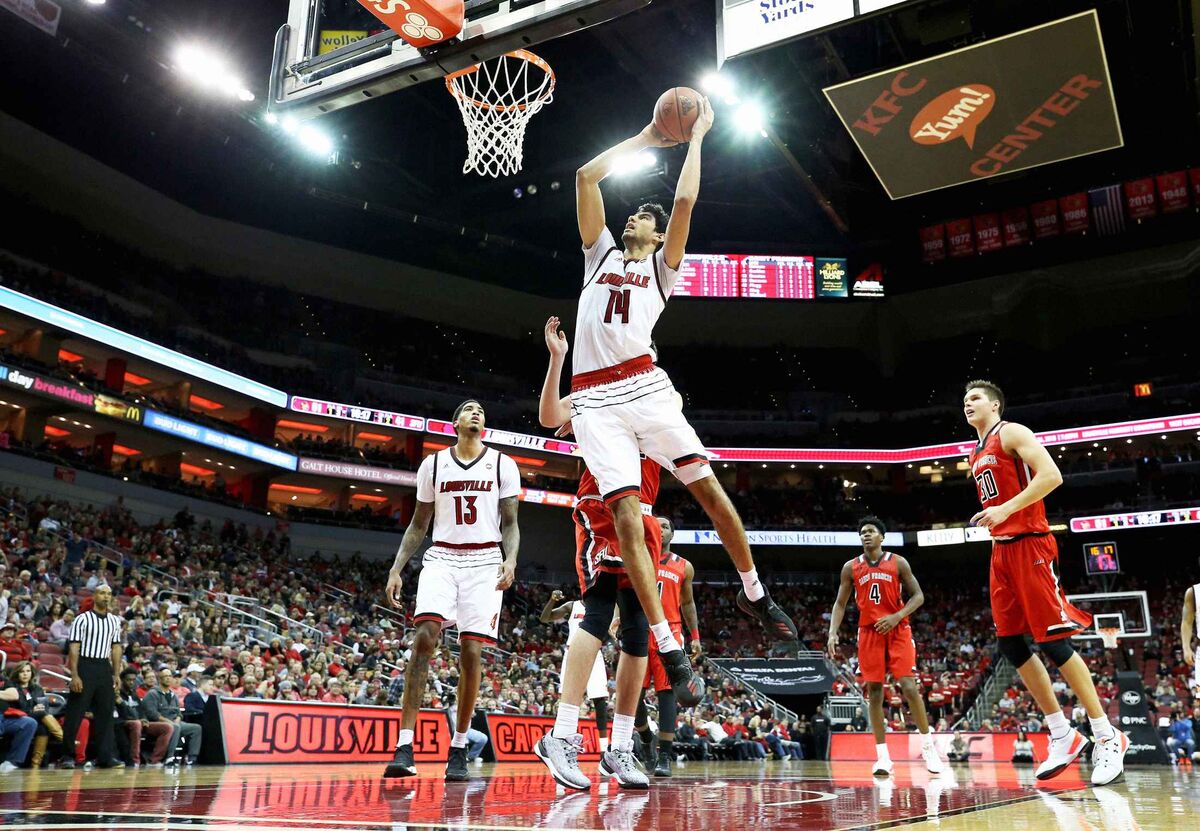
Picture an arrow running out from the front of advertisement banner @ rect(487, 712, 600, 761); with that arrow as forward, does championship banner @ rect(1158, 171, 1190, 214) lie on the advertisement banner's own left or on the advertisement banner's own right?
on the advertisement banner's own left

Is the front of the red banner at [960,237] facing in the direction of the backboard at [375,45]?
yes

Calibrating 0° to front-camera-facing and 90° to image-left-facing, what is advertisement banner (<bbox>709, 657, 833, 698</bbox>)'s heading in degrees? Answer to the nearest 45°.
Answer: approximately 0°

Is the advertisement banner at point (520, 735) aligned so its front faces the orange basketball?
yes

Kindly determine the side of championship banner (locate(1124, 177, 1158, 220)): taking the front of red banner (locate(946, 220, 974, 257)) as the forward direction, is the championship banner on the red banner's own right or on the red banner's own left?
on the red banner's own left

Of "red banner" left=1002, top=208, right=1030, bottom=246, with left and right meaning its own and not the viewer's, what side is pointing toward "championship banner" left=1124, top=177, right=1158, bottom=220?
left

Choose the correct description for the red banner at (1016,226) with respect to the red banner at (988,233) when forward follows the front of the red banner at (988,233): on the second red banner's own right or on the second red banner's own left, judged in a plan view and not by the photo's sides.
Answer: on the second red banner's own left

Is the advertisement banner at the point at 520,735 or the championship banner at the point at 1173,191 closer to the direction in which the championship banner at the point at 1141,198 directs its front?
the advertisement banner

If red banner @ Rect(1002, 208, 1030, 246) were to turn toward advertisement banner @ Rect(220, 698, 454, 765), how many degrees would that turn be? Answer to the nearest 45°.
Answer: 0° — it already faces it

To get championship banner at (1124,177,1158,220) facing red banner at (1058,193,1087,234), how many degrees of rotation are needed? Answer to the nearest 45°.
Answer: approximately 90° to its right

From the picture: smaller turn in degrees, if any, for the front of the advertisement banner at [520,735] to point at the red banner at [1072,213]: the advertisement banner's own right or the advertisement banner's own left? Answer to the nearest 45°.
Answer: approximately 135° to the advertisement banner's own left
